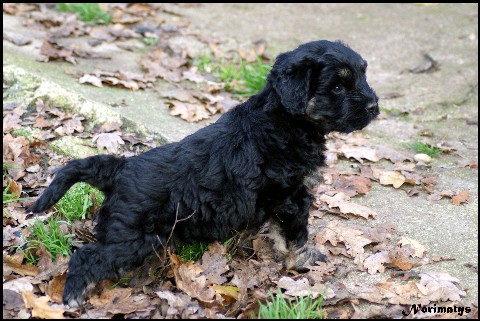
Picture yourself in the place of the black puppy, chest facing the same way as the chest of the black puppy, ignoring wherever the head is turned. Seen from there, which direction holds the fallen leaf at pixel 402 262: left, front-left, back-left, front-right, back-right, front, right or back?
front

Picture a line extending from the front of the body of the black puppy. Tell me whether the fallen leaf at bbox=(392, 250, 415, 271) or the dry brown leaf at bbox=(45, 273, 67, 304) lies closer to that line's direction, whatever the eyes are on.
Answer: the fallen leaf

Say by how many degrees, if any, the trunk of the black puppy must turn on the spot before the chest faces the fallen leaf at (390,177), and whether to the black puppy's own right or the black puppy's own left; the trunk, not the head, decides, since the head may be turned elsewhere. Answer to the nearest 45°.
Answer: approximately 45° to the black puppy's own left

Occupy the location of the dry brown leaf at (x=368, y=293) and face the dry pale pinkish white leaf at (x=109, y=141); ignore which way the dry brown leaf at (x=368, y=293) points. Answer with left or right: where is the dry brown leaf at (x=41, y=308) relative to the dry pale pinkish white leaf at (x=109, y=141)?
left

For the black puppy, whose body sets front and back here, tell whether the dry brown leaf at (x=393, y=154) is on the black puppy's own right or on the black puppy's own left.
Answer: on the black puppy's own left

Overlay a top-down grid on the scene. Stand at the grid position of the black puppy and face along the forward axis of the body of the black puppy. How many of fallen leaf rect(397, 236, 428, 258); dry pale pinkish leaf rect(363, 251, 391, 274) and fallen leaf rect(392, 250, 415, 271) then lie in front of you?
3

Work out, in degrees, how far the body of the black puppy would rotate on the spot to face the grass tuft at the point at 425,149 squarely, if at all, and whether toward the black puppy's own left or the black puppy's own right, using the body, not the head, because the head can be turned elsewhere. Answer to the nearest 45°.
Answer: approximately 45° to the black puppy's own left

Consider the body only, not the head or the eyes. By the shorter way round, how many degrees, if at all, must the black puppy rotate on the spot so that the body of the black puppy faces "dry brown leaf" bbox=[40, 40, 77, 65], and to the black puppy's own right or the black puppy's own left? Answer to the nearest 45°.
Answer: approximately 135° to the black puppy's own left

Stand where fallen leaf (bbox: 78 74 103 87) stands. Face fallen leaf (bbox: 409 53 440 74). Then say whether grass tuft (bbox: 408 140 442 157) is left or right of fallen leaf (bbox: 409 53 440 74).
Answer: right

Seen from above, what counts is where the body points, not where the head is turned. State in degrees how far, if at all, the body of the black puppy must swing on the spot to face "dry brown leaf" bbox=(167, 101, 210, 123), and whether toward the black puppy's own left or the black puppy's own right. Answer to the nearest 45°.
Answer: approximately 90° to the black puppy's own left

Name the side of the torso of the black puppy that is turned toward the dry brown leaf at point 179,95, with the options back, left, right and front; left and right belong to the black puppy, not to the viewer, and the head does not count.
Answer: left

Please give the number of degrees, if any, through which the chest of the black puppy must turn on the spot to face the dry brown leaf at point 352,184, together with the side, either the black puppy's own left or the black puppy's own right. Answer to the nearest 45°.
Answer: approximately 45° to the black puppy's own left

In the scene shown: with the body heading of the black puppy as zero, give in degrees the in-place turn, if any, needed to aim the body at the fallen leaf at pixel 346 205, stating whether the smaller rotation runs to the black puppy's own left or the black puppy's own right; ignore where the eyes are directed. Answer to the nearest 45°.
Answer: approximately 45° to the black puppy's own left

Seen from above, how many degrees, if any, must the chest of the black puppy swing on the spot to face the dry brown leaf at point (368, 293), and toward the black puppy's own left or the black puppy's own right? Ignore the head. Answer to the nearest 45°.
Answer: approximately 45° to the black puppy's own right

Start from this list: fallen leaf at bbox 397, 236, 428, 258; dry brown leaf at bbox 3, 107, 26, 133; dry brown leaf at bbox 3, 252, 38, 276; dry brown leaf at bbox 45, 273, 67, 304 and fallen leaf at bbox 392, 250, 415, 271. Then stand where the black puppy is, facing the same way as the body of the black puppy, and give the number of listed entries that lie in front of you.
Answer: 2

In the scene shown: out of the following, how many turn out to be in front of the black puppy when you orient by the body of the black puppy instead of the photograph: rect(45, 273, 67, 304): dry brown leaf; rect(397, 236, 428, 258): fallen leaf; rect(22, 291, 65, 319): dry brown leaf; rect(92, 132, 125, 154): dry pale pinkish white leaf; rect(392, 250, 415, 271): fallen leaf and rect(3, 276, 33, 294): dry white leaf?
2

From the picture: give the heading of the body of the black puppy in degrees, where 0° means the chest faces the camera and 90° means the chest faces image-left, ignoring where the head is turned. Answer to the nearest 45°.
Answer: approximately 270°

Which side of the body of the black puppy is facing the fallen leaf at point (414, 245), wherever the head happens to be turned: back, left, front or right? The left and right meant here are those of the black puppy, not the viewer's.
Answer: front
